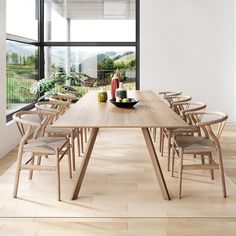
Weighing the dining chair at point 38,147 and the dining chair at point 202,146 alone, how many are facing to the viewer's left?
1

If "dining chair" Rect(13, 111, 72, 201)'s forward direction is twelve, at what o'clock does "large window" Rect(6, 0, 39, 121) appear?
The large window is roughly at 9 o'clock from the dining chair.

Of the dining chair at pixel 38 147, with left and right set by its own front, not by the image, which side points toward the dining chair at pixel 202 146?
front

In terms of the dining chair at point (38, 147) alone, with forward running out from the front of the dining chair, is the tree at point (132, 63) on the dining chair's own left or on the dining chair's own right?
on the dining chair's own left

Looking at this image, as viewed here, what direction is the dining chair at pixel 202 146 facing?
to the viewer's left

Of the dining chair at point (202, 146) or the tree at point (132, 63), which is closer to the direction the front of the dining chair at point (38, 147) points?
the dining chair

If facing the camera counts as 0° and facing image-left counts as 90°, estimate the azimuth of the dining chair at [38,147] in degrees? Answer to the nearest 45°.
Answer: approximately 270°

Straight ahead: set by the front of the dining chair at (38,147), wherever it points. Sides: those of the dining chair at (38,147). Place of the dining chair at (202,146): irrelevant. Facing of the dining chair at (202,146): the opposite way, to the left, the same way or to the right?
the opposite way

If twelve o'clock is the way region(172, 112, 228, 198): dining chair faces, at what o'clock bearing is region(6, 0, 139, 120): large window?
The large window is roughly at 2 o'clock from the dining chair.

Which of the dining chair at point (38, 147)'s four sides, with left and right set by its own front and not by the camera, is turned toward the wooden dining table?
front

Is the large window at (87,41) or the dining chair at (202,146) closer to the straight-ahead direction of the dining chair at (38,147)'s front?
the dining chair

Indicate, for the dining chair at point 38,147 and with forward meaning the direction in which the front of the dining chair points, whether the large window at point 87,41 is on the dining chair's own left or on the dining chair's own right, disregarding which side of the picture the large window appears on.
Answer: on the dining chair's own left

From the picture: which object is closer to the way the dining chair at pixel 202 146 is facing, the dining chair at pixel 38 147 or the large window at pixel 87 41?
the dining chair

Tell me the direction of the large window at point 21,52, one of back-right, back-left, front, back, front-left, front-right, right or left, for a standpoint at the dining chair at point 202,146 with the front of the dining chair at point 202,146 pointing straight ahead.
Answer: front-right
